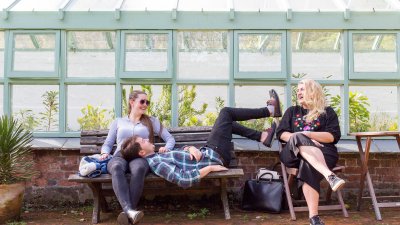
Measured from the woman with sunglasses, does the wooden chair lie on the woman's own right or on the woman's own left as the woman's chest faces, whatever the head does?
on the woman's own left

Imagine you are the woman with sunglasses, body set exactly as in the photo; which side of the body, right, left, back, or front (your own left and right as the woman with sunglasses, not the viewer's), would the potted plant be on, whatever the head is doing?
right

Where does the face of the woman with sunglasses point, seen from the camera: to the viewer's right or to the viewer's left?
to the viewer's right

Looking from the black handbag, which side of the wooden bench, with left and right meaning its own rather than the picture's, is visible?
left

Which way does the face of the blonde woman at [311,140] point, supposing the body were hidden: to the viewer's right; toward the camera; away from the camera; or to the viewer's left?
to the viewer's left

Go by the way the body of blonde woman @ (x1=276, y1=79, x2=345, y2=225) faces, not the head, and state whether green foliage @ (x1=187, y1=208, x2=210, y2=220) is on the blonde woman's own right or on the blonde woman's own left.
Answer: on the blonde woman's own right

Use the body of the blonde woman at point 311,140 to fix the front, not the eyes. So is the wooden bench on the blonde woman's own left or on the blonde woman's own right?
on the blonde woman's own right

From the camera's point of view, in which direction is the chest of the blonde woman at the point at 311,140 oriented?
toward the camera

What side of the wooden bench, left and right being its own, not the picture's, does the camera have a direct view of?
front
